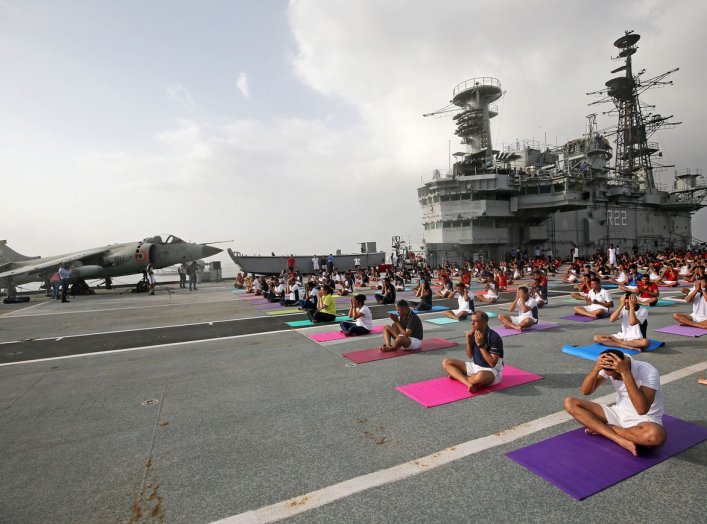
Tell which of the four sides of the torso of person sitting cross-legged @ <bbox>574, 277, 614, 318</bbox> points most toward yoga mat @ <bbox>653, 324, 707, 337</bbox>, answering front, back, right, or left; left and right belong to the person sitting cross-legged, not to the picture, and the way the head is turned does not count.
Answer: left

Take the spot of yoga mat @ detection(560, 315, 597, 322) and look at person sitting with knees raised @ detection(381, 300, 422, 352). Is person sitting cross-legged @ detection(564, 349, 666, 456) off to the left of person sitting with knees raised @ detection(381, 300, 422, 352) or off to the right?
left

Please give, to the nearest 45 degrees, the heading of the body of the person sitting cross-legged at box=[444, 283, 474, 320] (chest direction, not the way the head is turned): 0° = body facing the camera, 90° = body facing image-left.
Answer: approximately 45°

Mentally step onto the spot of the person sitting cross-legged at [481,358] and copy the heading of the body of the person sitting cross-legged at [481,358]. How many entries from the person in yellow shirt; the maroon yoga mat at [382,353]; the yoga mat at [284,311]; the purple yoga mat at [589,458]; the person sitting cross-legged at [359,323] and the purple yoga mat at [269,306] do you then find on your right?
5

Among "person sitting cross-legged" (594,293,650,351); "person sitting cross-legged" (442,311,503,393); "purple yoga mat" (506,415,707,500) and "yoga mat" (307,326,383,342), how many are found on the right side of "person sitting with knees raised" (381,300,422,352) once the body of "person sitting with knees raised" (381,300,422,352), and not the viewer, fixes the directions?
1

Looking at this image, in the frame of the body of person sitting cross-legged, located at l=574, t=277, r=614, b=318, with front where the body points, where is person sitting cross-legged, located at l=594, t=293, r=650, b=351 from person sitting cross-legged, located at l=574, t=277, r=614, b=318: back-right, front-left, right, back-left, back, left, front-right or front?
front-left

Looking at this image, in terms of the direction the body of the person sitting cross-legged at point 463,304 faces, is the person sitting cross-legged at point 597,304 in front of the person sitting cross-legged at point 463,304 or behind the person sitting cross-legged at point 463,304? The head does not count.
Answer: behind

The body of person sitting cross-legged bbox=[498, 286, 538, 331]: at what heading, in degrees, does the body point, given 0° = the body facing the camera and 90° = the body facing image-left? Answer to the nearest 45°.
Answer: approximately 45°

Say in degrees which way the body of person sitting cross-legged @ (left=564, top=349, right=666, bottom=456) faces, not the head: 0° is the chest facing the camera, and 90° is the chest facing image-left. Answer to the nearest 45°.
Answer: approximately 45°

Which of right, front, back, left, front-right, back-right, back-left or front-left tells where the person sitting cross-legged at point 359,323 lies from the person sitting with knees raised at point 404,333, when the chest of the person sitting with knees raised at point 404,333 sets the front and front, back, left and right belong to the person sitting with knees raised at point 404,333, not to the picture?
right

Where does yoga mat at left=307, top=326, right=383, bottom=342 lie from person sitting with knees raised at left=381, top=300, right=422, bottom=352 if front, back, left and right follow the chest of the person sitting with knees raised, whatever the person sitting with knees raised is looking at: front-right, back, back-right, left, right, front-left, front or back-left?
right
